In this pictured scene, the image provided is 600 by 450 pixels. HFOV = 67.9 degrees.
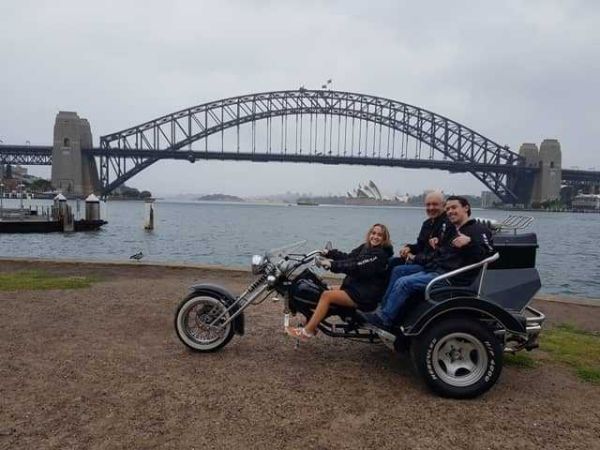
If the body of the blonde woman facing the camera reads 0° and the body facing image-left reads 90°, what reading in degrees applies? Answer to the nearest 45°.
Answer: approximately 90°

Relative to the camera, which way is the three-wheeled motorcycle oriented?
to the viewer's left

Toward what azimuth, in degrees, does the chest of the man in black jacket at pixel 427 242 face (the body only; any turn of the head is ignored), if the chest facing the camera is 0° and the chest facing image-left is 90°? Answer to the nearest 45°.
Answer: approximately 45°

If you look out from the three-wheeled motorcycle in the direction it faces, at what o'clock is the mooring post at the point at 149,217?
The mooring post is roughly at 2 o'clock from the three-wheeled motorcycle.

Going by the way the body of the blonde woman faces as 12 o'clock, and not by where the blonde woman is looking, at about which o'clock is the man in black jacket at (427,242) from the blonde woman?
The man in black jacket is roughly at 5 o'clock from the blonde woman.

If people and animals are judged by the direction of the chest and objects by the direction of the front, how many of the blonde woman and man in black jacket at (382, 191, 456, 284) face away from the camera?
0

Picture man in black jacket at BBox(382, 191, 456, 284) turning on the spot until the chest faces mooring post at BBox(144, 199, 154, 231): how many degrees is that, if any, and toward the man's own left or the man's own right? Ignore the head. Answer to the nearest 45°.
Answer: approximately 90° to the man's own right

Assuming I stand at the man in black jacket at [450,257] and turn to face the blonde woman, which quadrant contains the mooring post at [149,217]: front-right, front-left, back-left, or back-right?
front-right
